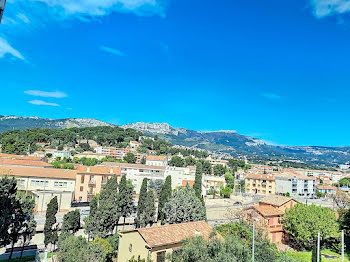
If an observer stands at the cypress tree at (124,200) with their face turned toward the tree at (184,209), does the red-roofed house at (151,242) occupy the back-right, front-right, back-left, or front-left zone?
front-right

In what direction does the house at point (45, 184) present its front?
toward the camera

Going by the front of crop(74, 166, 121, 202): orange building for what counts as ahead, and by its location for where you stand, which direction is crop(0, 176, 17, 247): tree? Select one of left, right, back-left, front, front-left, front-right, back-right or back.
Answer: front

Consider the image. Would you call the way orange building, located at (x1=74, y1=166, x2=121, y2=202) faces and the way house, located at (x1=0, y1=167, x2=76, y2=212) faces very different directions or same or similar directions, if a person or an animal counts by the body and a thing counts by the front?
same or similar directions

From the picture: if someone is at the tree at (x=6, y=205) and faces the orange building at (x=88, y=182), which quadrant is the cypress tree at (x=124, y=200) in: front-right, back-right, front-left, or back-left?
front-right

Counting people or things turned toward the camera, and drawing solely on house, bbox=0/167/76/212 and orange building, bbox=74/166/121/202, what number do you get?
2

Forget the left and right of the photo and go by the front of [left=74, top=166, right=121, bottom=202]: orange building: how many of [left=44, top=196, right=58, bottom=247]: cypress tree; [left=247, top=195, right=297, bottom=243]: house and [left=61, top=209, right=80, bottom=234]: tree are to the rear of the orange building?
0

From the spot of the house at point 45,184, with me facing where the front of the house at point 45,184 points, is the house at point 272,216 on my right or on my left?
on my left

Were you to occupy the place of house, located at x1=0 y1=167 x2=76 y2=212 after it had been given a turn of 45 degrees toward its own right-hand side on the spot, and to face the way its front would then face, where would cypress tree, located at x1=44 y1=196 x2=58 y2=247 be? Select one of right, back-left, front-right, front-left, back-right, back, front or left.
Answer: front-left

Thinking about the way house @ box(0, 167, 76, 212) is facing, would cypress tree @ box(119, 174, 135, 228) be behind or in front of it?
in front

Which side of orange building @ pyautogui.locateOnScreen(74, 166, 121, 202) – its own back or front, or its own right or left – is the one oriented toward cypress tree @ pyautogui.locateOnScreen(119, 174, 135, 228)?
front

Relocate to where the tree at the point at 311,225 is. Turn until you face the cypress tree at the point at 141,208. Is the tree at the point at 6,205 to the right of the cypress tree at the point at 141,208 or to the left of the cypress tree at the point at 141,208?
left

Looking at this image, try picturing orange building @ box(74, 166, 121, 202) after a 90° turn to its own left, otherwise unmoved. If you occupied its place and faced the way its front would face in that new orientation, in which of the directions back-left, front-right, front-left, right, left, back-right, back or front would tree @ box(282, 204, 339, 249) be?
front-right

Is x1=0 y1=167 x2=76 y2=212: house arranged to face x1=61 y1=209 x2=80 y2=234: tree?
yes

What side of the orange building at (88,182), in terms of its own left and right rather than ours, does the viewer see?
front
